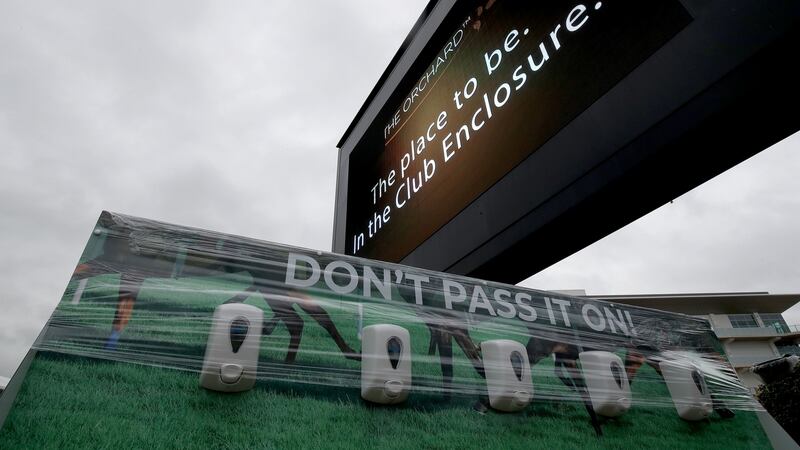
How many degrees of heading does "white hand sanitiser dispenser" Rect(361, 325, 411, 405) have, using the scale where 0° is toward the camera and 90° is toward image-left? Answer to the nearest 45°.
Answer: approximately 315°

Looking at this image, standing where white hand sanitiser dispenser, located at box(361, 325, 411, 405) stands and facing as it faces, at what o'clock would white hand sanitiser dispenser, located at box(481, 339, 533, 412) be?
white hand sanitiser dispenser, located at box(481, 339, 533, 412) is roughly at 10 o'clock from white hand sanitiser dispenser, located at box(361, 325, 411, 405).

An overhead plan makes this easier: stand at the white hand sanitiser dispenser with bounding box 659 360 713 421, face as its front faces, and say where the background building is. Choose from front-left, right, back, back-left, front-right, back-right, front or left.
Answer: back-left

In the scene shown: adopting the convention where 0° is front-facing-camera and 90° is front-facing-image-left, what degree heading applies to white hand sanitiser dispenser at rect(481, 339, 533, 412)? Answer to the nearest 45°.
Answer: approximately 315°

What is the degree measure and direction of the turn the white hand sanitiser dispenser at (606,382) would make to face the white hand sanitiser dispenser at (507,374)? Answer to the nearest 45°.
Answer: approximately 90° to its right

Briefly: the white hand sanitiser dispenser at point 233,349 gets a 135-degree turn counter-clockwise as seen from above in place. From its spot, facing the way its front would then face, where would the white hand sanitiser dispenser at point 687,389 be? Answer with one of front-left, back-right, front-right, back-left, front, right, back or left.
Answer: front-right

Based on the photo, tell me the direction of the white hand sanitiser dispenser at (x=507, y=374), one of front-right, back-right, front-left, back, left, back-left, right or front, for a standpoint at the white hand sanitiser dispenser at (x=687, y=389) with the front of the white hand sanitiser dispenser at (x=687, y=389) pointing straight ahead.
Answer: right

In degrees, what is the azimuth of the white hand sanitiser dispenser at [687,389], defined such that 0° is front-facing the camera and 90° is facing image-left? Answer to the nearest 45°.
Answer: approximately 315°
